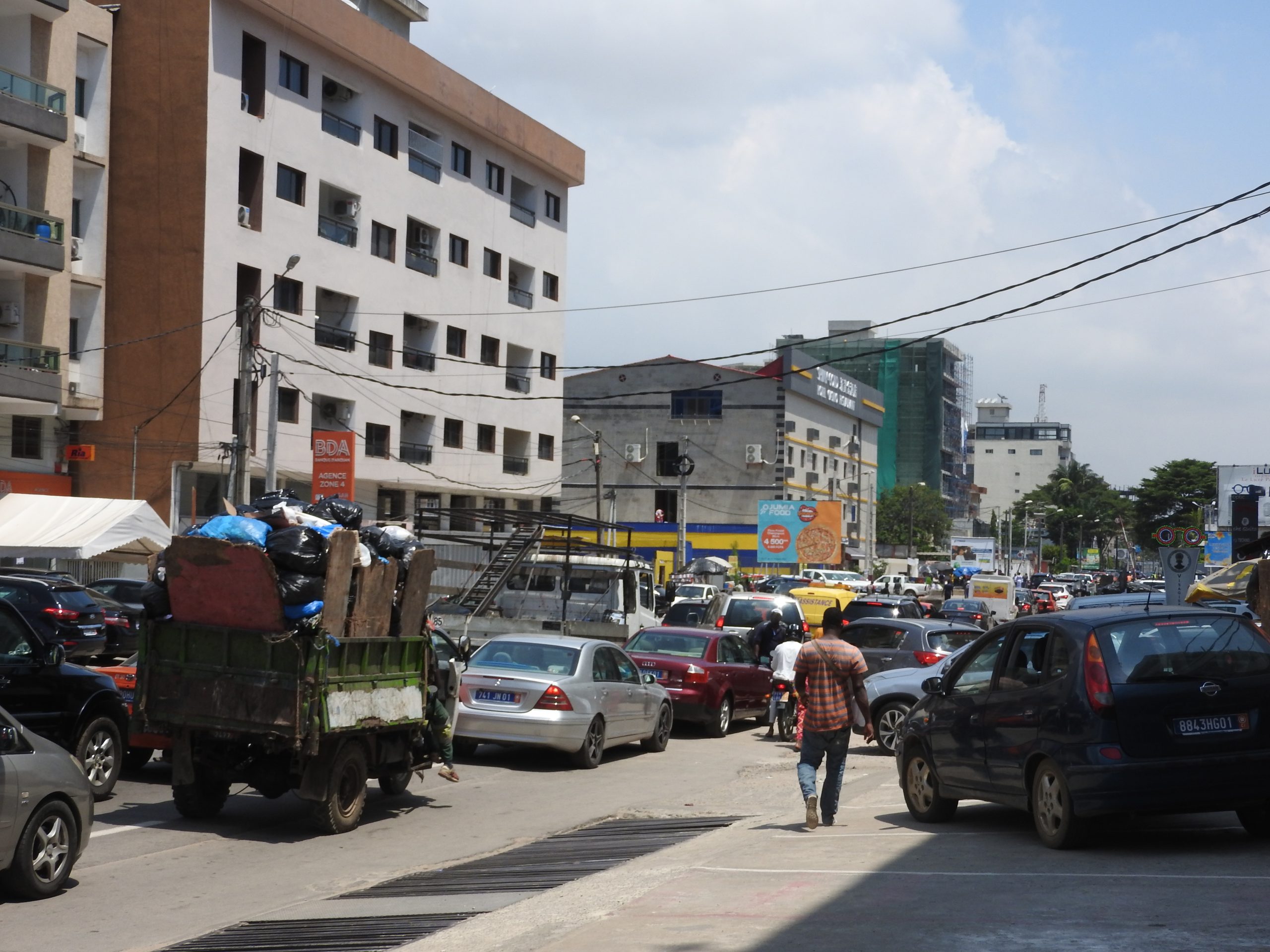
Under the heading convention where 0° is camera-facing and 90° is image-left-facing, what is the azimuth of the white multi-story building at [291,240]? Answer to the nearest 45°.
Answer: approximately 315°

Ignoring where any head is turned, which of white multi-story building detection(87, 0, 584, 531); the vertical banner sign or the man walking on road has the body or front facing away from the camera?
the man walking on road

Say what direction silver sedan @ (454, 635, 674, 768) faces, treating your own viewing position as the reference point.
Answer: facing away from the viewer and to the right of the viewer

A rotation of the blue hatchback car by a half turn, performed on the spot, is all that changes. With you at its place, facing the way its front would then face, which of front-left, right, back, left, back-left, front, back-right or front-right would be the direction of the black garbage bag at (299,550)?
back-right

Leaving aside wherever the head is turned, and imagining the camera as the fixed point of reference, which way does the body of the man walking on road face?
away from the camera

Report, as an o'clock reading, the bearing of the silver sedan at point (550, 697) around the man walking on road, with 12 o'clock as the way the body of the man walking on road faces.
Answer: The silver sedan is roughly at 11 o'clock from the man walking on road.

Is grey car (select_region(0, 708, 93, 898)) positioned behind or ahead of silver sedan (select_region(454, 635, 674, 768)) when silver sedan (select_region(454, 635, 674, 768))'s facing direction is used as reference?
behind

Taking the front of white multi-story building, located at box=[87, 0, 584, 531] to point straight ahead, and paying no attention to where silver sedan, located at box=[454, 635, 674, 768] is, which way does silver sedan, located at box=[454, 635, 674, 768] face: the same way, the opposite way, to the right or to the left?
to the left

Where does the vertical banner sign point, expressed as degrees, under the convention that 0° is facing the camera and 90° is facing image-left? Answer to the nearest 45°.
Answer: approximately 0°

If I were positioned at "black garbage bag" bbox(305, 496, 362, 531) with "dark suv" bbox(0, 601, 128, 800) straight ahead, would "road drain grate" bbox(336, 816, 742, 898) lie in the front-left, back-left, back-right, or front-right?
back-left

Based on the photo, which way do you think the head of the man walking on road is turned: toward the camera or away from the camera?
away from the camera

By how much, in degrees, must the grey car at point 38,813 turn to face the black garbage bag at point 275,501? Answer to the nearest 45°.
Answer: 0° — it already faces it

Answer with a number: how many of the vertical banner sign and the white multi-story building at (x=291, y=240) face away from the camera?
0

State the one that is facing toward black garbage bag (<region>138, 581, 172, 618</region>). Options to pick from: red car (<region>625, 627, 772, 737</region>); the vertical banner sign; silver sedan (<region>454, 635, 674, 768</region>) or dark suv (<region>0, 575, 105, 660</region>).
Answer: the vertical banner sign

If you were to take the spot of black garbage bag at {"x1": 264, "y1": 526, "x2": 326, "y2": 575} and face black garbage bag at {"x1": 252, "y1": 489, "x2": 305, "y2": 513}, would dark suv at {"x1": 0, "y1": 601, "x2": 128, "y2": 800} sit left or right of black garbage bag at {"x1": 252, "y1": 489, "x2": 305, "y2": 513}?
left

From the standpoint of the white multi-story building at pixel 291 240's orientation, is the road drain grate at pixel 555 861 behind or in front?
in front

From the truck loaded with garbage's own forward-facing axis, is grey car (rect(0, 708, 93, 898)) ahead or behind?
behind
